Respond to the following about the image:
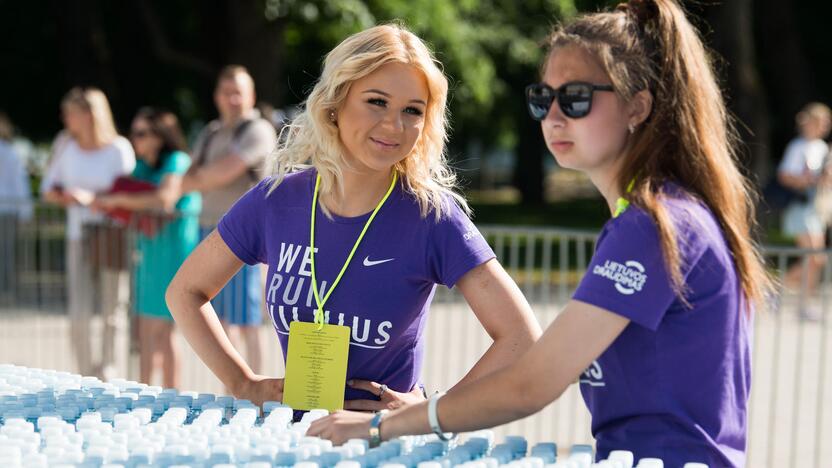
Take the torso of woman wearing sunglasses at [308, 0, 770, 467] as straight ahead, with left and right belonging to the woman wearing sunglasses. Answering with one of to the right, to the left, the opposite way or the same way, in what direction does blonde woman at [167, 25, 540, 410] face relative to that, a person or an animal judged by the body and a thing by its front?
to the left

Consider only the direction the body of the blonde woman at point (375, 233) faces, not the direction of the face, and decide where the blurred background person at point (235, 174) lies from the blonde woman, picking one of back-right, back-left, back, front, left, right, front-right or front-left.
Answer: back

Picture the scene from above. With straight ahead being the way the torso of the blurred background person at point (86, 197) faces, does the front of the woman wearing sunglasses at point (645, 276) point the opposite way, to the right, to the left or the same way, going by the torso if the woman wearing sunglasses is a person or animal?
to the right

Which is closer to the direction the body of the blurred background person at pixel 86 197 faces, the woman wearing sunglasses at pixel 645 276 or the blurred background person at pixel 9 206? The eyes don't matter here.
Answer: the woman wearing sunglasses

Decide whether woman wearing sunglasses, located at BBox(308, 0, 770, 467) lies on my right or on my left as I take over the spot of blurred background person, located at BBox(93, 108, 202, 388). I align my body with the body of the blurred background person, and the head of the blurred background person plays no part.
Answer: on my left

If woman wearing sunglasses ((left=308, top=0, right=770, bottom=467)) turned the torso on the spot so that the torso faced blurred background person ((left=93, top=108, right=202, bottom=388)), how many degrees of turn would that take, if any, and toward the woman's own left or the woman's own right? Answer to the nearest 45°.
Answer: approximately 45° to the woman's own right

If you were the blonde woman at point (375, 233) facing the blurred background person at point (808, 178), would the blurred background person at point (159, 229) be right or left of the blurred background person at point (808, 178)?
left

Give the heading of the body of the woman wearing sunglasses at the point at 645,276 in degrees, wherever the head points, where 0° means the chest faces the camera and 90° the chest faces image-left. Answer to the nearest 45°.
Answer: approximately 90°
